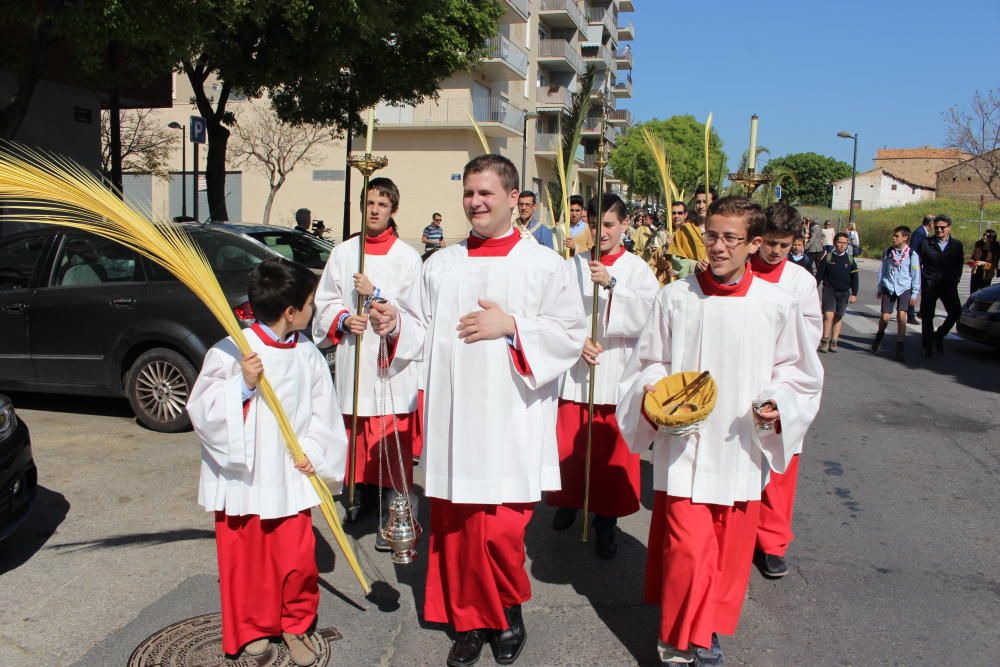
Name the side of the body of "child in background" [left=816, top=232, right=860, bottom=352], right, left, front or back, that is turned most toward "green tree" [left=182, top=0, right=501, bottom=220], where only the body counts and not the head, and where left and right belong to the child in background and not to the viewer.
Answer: right

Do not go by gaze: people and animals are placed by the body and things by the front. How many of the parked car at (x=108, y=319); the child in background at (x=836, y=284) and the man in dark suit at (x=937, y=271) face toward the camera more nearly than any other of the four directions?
2

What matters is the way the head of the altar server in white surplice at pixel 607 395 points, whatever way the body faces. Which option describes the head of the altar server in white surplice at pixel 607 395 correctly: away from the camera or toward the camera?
toward the camera

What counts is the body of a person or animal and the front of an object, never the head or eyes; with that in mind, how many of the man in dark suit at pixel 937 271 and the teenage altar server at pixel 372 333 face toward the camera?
2

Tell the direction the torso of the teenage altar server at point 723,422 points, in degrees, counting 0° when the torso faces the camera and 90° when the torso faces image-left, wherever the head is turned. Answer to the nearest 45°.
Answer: approximately 0°

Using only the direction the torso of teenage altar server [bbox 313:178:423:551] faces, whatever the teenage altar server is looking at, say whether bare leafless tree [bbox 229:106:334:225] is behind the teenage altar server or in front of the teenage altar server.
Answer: behind

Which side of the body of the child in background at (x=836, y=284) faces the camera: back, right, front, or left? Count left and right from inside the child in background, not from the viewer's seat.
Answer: front

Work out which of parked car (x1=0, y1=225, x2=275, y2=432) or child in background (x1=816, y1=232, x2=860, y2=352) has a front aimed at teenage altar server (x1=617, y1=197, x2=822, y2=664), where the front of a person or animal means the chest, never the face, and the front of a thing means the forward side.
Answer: the child in background

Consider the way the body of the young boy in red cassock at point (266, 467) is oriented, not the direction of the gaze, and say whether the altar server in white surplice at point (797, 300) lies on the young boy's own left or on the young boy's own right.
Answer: on the young boy's own left

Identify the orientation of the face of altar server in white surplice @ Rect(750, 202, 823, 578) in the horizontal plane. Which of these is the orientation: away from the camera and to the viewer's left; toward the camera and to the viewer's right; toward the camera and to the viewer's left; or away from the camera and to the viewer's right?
toward the camera and to the viewer's left

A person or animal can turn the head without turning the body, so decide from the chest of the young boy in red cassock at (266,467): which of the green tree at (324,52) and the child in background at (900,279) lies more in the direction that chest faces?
the child in background

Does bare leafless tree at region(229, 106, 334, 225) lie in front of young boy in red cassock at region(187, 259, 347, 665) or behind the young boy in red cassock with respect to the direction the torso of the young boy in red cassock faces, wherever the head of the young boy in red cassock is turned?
behind

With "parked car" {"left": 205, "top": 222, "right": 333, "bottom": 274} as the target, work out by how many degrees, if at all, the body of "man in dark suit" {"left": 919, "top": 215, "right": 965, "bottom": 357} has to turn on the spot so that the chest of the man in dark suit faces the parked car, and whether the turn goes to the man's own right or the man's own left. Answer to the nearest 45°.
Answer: approximately 45° to the man's own right

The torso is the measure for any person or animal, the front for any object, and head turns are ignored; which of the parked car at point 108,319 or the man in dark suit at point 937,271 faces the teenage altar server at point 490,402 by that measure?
the man in dark suit

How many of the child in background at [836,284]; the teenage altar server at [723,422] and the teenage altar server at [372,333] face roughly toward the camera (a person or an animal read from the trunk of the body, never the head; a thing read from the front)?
3

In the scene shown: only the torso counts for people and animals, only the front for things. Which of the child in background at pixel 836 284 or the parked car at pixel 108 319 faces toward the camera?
the child in background

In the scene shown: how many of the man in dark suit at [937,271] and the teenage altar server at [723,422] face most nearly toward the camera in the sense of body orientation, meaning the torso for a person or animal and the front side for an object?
2

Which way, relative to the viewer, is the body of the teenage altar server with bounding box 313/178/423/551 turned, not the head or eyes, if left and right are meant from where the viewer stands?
facing the viewer

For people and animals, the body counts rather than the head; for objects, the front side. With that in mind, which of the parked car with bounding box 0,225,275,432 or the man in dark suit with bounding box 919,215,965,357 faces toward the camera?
the man in dark suit
